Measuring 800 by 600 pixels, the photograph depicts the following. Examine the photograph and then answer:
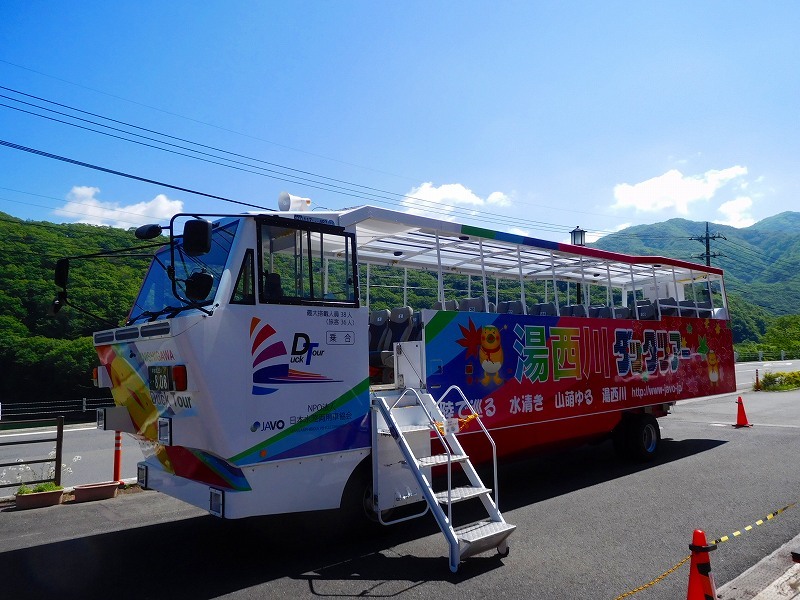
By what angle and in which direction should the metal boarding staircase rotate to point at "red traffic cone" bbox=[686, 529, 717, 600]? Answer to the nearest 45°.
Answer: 0° — it already faces it

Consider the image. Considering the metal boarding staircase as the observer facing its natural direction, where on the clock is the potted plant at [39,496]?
The potted plant is roughly at 5 o'clock from the metal boarding staircase.

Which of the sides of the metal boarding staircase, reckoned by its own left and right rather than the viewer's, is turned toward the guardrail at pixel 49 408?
back

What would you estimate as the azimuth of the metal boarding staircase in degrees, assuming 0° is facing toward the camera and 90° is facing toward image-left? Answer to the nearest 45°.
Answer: approximately 315°

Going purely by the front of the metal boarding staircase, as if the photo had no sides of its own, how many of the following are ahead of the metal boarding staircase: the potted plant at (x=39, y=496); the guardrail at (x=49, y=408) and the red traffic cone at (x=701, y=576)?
1

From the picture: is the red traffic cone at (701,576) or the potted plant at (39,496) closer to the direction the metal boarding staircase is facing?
the red traffic cone

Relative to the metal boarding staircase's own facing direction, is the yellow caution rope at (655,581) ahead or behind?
ahead
